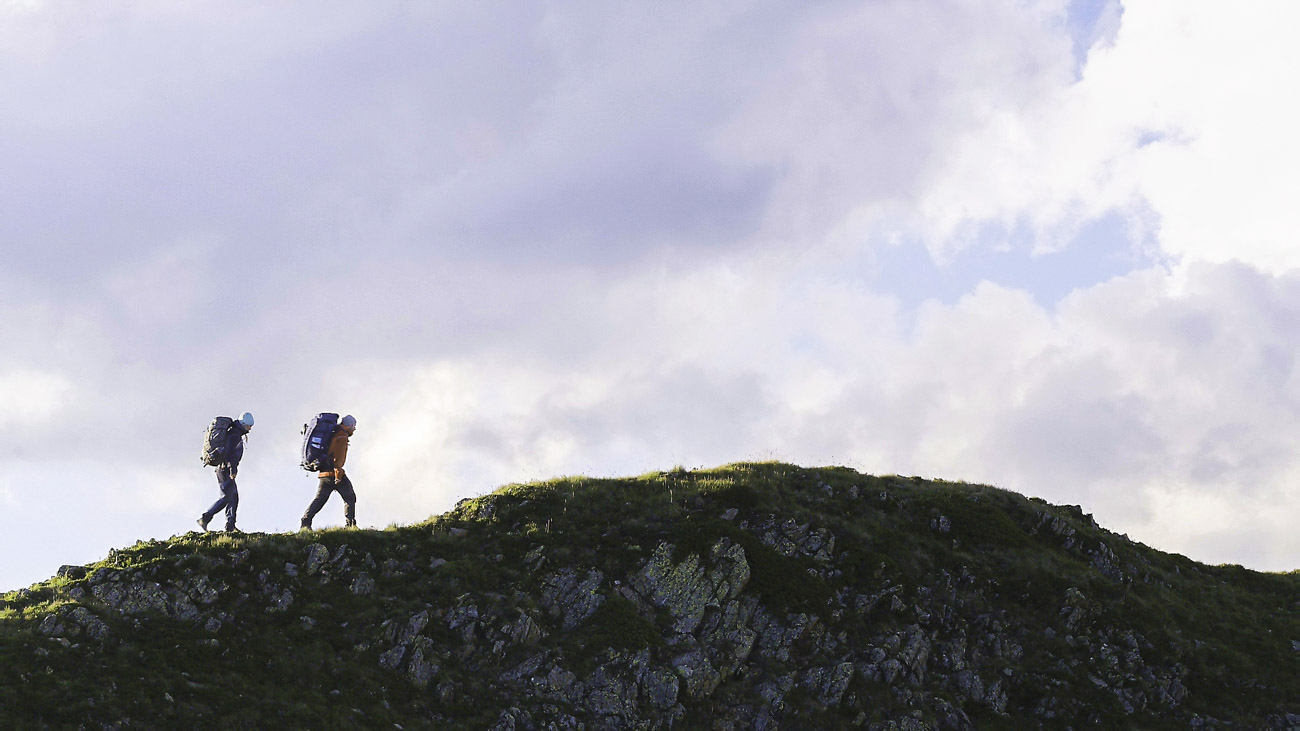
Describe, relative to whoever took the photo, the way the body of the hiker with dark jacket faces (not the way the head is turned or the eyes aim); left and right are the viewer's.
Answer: facing to the right of the viewer

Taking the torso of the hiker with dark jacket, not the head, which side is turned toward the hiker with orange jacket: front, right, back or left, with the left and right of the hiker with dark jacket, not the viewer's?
front

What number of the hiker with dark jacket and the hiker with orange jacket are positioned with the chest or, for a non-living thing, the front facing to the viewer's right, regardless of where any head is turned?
2

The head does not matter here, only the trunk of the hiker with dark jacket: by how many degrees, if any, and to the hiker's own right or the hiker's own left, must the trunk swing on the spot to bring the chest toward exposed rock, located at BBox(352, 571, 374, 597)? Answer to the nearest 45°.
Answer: approximately 45° to the hiker's own right

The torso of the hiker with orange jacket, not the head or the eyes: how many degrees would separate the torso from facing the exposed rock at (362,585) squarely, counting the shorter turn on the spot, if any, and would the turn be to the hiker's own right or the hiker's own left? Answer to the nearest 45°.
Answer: approximately 90° to the hiker's own right

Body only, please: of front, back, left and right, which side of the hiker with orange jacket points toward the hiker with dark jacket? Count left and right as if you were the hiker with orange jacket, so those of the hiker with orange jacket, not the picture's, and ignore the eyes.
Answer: back

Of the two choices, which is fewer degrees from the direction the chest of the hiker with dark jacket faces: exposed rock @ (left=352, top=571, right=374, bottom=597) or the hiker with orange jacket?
the hiker with orange jacket

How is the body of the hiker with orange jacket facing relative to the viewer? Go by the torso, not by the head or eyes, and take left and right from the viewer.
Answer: facing to the right of the viewer

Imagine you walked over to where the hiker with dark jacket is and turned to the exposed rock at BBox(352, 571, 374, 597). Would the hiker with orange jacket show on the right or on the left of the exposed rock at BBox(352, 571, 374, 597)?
left

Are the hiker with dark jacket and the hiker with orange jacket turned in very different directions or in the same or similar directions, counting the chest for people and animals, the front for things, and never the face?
same or similar directions
